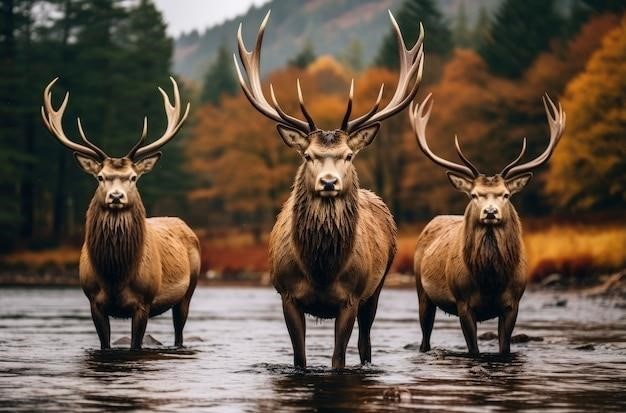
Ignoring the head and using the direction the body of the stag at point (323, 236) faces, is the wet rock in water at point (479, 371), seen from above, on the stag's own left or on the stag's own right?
on the stag's own left

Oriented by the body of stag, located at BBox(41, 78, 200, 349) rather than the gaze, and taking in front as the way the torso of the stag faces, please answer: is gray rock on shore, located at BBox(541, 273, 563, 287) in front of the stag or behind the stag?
behind

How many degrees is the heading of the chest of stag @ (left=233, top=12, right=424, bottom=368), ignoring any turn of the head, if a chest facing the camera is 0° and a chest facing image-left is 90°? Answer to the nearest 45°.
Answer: approximately 0°

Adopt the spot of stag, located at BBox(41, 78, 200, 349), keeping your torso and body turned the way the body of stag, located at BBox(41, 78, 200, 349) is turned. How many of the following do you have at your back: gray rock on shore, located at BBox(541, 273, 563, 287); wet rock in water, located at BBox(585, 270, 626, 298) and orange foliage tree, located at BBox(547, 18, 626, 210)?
3

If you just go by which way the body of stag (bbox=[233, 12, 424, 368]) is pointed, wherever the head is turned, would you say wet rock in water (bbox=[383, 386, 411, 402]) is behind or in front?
in front

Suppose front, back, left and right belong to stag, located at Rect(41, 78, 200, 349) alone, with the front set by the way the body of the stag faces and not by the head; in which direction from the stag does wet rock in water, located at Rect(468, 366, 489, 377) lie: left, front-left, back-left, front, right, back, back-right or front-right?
left

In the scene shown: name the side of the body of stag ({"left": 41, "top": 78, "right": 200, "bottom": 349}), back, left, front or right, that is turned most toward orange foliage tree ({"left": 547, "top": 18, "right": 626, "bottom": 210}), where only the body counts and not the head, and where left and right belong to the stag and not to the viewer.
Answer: back

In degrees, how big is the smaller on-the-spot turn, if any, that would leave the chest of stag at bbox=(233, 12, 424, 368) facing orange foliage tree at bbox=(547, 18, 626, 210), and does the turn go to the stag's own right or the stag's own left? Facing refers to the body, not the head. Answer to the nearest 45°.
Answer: approximately 180°

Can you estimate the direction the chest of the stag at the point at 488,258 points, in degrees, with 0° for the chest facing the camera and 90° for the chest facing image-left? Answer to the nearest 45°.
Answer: approximately 315°
